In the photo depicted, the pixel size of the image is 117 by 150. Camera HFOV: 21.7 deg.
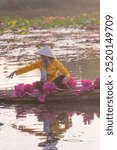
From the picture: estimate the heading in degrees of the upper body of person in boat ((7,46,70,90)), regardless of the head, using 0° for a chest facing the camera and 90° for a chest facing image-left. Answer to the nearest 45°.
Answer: approximately 45°

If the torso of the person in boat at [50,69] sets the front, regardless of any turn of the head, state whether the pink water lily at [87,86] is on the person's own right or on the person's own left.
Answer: on the person's own left
